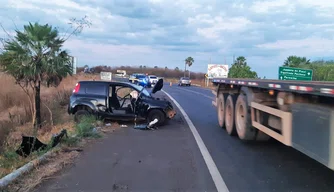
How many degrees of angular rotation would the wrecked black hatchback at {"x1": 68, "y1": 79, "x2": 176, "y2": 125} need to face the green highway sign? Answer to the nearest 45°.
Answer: approximately 45° to its left

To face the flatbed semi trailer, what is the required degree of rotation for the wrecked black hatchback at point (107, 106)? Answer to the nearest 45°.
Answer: approximately 45° to its right

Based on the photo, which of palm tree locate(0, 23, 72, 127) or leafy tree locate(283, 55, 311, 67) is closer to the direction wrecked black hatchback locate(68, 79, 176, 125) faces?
the leafy tree

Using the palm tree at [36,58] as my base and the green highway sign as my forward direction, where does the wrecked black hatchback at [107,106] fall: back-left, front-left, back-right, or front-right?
front-right

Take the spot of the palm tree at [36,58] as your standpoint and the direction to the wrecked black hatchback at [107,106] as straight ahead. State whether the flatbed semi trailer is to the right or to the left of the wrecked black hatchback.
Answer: right

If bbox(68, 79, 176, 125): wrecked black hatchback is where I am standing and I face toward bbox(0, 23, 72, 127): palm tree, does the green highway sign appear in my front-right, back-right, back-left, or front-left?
back-right

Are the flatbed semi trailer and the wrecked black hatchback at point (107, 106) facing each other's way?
no

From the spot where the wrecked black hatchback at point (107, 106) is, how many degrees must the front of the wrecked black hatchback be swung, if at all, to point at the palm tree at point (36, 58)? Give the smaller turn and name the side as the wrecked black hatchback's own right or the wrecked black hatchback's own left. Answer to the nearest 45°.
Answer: approximately 180°

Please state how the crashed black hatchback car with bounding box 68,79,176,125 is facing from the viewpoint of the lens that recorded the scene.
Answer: facing to the right of the viewer

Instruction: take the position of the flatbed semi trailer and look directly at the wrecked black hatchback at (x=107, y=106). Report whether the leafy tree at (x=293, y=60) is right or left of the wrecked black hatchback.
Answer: right

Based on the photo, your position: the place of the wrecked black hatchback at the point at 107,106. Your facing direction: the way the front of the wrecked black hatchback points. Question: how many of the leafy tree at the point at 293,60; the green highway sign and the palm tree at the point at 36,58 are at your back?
1
